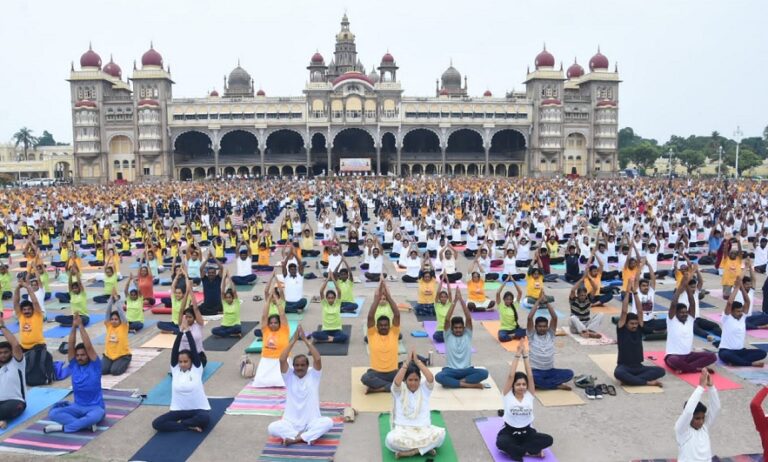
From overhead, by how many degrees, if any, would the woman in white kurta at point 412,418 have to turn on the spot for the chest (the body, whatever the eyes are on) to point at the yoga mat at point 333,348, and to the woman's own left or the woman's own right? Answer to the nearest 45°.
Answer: approximately 180°

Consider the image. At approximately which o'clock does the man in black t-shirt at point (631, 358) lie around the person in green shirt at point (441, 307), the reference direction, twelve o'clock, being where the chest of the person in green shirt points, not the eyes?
The man in black t-shirt is roughly at 10 o'clock from the person in green shirt.

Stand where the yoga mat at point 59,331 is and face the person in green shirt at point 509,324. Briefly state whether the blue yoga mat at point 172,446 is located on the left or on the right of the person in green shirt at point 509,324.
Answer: right

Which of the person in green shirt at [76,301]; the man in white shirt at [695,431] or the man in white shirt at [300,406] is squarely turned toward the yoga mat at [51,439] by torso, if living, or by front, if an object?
the person in green shirt

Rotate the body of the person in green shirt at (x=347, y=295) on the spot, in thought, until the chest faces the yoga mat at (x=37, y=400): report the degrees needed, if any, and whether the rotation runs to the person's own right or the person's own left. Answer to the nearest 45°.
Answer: approximately 45° to the person's own right

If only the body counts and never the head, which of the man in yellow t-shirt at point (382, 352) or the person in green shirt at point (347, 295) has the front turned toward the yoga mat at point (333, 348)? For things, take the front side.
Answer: the person in green shirt

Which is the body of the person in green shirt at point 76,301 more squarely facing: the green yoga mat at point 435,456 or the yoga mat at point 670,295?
the green yoga mat

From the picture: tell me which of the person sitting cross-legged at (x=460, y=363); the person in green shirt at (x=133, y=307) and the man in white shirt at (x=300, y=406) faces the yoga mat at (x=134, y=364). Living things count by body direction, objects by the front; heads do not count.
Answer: the person in green shirt

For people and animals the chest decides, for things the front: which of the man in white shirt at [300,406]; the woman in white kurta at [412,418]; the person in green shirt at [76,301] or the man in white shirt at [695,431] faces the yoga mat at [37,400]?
the person in green shirt

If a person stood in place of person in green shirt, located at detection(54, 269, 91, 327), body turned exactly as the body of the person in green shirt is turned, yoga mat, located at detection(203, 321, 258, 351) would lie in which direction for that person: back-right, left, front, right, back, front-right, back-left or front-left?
front-left
